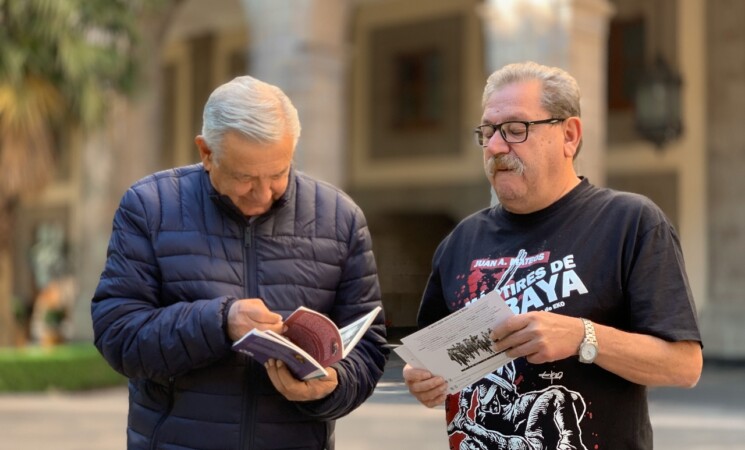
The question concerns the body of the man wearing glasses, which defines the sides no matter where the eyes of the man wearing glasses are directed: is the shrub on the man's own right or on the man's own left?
on the man's own right

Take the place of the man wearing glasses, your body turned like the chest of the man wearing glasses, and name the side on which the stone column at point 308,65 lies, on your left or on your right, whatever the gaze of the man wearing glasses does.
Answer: on your right

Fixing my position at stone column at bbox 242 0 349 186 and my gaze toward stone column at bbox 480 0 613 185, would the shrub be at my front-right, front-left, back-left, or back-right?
back-right

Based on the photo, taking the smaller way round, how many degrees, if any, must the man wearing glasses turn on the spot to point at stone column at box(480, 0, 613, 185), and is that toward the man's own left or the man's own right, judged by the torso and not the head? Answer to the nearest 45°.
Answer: approximately 135° to the man's own right

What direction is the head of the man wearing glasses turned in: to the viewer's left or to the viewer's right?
to the viewer's left

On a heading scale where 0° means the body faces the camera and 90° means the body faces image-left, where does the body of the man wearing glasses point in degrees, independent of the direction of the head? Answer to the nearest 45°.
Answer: approximately 45°
